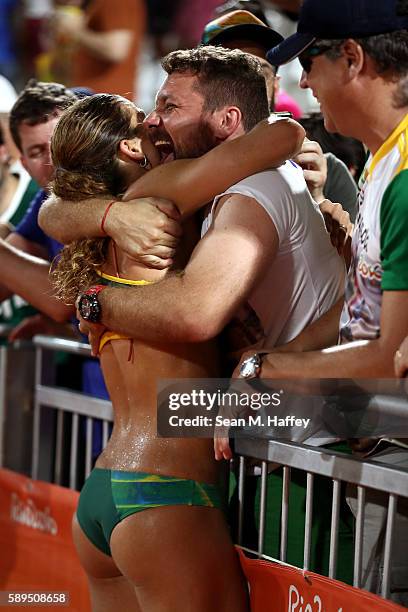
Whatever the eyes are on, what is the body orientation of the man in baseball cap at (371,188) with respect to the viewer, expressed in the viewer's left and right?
facing to the left of the viewer

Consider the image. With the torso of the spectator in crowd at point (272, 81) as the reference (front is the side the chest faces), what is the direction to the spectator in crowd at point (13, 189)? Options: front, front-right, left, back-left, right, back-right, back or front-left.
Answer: right

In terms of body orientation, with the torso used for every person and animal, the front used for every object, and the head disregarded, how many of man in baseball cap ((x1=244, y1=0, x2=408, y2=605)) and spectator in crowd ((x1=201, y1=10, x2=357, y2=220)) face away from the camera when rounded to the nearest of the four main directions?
0

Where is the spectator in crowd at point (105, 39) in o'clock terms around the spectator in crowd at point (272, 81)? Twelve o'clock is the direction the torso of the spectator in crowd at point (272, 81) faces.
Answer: the spectator in crowd at point (105, 39) is roughly at 4 o'clock from the spectator in crowd at point (272, 81).

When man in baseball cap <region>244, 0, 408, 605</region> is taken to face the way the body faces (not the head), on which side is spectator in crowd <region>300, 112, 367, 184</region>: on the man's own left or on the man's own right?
on the man's own right

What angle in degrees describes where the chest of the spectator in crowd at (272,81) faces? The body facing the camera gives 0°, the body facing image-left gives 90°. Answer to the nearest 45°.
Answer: approximately 45°

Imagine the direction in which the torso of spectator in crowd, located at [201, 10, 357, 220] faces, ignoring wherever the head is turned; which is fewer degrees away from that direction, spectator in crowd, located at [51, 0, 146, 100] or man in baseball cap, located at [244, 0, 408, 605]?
the man in baseball cap
